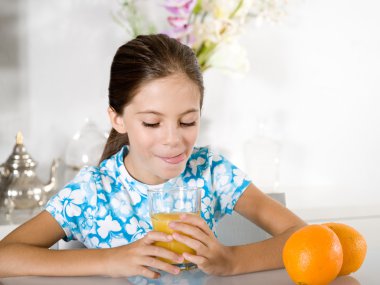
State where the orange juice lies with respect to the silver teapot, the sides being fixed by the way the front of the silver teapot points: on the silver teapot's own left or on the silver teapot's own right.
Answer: on the silver teapot's own right

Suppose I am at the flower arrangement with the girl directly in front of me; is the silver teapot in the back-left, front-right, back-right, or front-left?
front-right

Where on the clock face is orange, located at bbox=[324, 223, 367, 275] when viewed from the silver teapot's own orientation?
The orange is roughly at 2 o'clock from the silver teapot.

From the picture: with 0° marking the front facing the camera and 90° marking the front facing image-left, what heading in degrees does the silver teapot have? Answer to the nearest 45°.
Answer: approximately 270°

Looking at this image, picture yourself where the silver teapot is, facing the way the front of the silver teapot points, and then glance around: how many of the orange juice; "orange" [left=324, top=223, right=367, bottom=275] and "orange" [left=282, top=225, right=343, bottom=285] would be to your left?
0

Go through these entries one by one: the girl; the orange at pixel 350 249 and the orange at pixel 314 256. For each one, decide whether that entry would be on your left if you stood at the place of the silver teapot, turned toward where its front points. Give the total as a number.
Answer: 0
